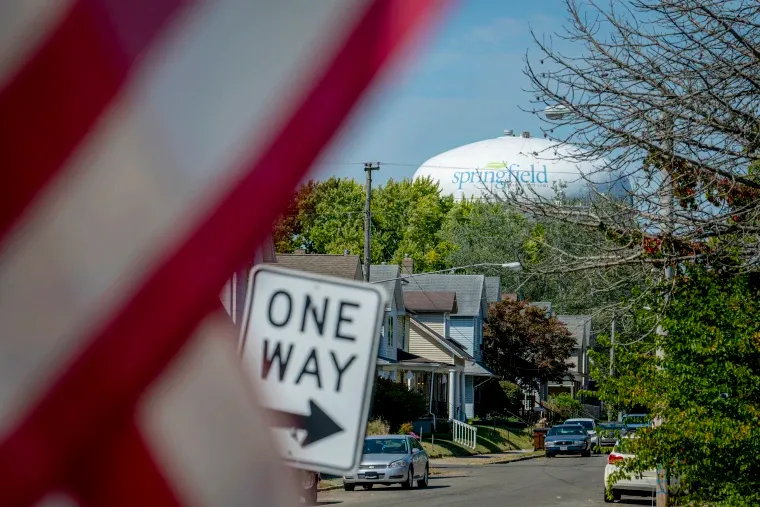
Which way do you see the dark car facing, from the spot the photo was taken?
facing the viewer

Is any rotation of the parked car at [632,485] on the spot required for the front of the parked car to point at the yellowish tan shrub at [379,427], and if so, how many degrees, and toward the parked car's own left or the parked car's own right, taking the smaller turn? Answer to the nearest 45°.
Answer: approximately 45° to the parked car's own left

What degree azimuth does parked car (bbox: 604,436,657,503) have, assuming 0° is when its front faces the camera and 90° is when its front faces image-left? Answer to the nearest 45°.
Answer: approximately 180°

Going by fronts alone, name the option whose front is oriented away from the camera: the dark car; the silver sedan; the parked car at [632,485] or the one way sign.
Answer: the parked car

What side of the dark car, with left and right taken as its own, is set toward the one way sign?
front

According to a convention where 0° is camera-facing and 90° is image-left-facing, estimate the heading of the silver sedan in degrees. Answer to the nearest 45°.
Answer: approximately 45°

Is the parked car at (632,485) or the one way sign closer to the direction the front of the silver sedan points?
the one way sign

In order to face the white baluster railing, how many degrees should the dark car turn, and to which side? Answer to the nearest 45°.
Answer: approximately 90° to its right

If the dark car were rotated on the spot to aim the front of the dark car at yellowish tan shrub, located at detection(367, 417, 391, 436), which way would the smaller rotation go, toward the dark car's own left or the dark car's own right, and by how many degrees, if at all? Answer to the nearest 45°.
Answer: approximately 45° to the dark car's own right

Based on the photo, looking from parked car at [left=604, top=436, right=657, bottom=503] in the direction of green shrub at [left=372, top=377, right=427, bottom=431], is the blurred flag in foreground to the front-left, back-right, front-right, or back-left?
back-left

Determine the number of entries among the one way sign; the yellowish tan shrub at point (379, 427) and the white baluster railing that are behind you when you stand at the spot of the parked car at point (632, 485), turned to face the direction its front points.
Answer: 1

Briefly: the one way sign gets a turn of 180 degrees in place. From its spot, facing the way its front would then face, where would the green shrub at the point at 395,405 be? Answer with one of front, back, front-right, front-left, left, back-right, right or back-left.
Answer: front

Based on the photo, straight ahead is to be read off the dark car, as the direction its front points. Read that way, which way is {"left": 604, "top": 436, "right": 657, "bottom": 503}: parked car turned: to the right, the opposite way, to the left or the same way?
the opposite way

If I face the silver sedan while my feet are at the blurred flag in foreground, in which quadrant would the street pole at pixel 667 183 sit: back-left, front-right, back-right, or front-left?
front-right

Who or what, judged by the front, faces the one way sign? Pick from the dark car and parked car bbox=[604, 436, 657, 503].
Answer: the dark car

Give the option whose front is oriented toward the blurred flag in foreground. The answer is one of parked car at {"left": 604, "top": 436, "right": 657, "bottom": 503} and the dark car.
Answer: the dark car

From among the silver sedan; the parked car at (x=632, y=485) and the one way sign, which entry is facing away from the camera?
the parked car

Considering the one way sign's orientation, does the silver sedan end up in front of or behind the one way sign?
behind

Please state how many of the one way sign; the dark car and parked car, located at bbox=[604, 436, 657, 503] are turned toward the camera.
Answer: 2
